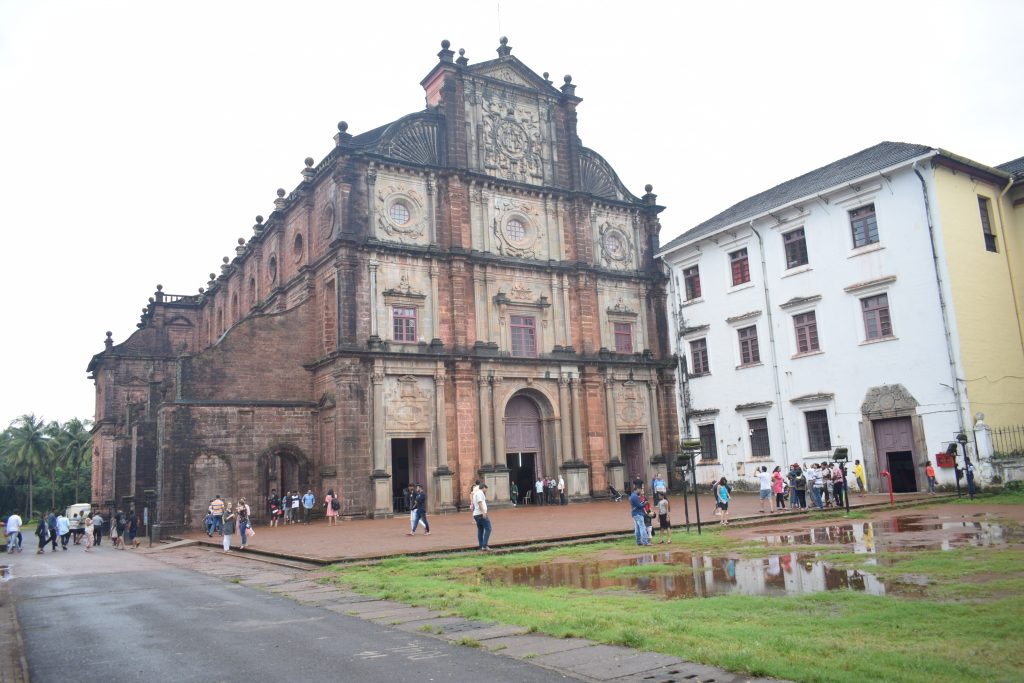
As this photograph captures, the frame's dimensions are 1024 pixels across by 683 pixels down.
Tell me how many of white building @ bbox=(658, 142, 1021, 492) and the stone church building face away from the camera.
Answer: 0

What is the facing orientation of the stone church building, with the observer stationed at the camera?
facing the viewer and to the right of the viewer

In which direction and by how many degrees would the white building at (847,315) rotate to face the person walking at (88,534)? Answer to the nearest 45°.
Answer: approximately 45° to its right

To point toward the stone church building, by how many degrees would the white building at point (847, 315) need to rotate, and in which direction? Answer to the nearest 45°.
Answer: approximately 45° to its right

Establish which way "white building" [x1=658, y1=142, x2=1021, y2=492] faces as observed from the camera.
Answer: facing the viewer and to the left of the viewer

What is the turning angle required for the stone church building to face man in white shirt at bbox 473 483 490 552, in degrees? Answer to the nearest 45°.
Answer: approximately 45° to its right

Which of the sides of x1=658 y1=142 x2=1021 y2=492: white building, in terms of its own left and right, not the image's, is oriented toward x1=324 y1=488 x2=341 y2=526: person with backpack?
front

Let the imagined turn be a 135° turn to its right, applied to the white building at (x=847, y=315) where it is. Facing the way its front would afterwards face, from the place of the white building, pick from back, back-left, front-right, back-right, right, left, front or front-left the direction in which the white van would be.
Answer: left
